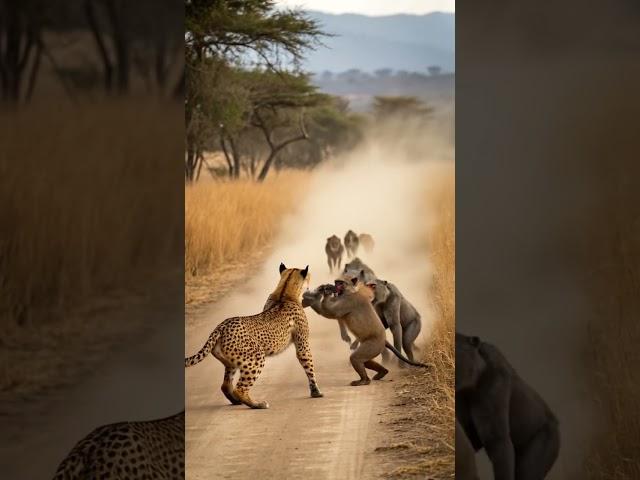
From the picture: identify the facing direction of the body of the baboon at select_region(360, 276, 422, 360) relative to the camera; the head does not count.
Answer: to the viewer's left

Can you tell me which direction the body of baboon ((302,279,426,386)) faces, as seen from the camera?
to the viewer's left

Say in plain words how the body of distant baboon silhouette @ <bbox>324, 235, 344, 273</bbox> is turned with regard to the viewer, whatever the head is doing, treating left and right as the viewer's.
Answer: facing the viewer
